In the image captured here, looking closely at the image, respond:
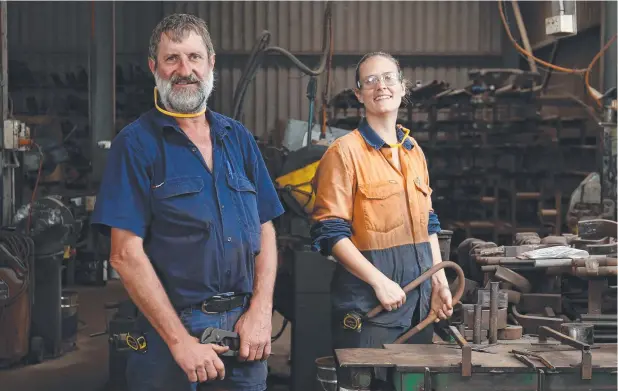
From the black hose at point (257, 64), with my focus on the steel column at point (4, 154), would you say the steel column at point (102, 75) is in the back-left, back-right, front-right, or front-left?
front-right

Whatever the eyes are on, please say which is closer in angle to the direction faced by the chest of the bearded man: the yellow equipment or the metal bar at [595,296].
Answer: the metal bar

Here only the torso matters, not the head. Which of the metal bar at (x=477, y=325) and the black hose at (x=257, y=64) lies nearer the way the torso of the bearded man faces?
the metal bar

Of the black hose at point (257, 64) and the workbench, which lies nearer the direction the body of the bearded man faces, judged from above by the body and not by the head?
the workbench

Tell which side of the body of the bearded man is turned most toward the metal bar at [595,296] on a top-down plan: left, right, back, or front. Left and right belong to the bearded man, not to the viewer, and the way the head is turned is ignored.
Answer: left

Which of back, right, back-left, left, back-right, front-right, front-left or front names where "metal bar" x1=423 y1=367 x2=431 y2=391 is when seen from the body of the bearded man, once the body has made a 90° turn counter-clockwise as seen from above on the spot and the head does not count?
front-right

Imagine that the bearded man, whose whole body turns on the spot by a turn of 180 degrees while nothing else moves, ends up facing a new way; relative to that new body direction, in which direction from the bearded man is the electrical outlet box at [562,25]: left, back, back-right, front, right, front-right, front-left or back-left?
right

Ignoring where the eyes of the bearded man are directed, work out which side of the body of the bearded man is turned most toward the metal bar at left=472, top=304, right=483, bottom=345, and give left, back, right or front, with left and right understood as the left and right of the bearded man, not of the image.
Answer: left

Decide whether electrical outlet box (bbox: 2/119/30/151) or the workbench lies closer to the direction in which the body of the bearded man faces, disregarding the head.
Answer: the workbench

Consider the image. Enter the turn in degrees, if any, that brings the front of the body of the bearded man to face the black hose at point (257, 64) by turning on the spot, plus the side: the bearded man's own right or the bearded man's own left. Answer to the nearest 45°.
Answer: approximately 135° to the bearded man's own left

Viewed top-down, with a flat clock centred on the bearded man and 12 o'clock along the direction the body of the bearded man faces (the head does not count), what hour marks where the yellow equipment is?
The yellow equipment is roughly at 8 o'clock from the bearded man.

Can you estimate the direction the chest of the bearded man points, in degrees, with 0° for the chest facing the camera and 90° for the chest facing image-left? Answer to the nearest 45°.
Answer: approximately 315°
